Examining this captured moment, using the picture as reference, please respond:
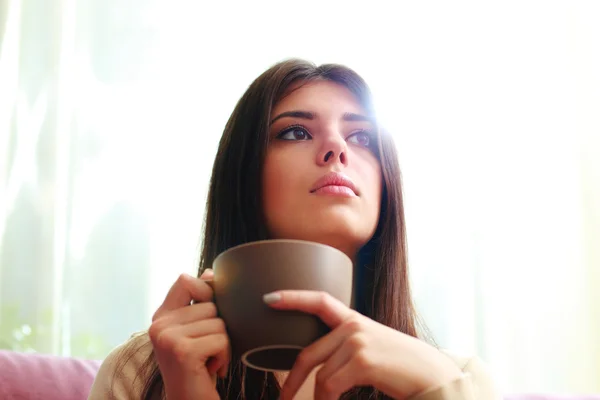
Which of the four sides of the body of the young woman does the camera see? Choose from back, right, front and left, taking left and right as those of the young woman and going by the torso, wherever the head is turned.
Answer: front
